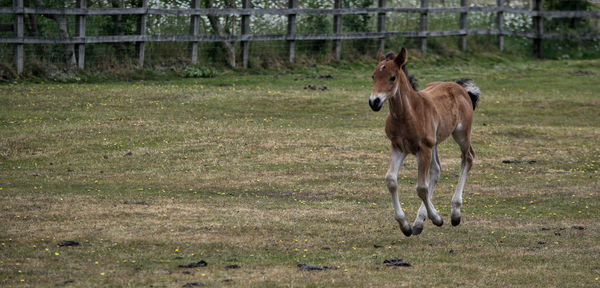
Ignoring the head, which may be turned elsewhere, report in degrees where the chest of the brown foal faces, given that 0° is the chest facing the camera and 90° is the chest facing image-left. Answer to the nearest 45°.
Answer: approximately 45°

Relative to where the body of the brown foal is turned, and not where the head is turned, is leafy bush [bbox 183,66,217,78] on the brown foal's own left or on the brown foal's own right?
on the brown foal's own right
